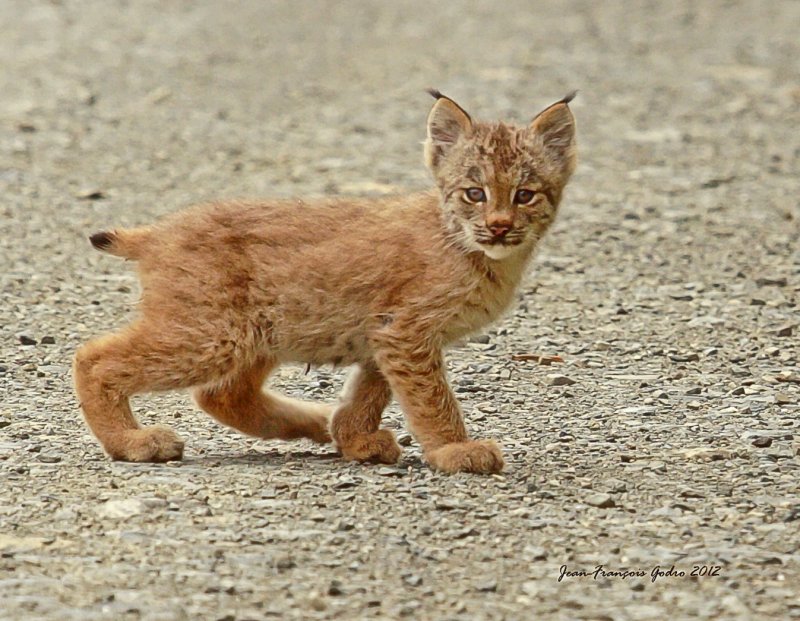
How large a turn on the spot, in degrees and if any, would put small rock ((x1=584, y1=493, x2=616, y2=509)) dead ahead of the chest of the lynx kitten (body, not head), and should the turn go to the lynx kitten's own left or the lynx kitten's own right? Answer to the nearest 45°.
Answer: approximately 45° to the lynx kitten's own right

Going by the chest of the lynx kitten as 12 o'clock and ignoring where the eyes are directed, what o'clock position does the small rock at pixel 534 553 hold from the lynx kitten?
The small rock is roughly at 2 o'clock from the lynx kitten.

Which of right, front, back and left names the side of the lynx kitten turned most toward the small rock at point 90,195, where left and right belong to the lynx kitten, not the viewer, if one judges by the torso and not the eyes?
left

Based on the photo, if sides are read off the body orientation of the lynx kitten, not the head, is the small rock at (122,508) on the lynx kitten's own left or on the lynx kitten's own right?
on the lynx kitten's own right

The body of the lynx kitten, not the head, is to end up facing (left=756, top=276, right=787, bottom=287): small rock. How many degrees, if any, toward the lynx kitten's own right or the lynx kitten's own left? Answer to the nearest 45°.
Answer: approximately 45° to the lynx kitten's own left

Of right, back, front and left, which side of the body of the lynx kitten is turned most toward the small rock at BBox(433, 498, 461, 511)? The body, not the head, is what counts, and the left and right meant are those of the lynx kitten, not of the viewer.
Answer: right

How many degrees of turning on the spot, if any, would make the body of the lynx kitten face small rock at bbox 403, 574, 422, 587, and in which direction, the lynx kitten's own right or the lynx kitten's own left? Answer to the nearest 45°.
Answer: approximately 90° to the lynx kitten's own right

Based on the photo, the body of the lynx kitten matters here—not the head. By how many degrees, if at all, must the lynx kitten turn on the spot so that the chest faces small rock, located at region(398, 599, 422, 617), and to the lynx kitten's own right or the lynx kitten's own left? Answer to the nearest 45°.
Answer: approximately 90° to the lynx kitten's own right

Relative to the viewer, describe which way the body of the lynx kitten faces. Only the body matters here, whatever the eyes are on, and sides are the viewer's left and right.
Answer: facing to the right of the viewer

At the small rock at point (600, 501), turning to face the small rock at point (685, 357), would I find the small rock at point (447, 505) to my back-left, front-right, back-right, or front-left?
back-left

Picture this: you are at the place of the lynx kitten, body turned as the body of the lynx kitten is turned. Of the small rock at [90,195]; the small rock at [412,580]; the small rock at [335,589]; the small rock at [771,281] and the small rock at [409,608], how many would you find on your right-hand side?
3
